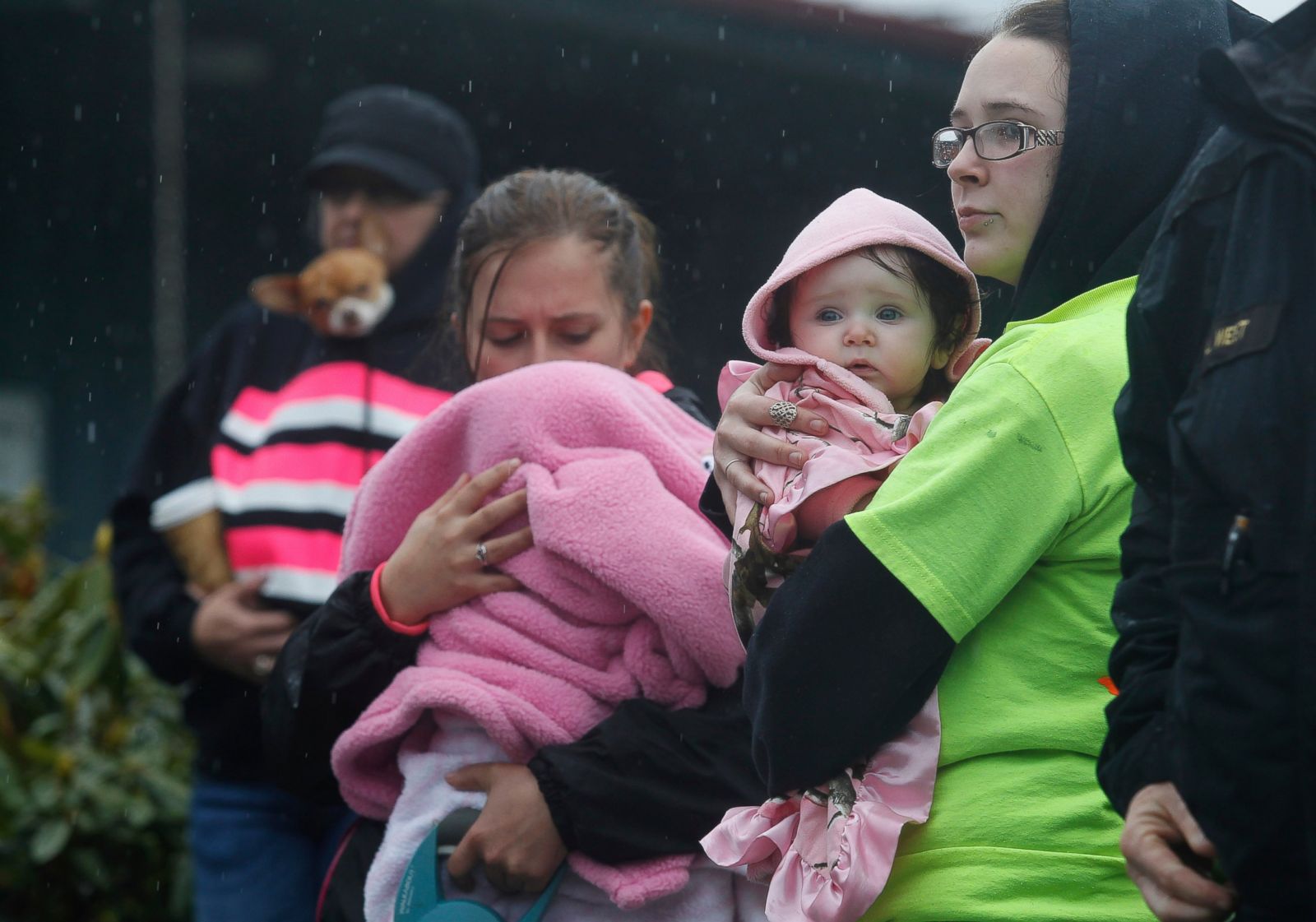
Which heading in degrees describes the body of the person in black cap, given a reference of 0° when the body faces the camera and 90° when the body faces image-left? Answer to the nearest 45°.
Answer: approximately 0°

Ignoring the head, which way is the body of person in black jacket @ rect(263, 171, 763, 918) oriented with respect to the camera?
toward the camera

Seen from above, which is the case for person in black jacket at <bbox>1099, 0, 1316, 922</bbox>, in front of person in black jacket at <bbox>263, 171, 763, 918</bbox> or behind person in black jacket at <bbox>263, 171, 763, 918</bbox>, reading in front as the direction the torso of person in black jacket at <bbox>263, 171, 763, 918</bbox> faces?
in front

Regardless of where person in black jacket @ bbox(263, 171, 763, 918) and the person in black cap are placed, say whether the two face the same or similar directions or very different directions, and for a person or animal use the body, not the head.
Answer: same or similar directions

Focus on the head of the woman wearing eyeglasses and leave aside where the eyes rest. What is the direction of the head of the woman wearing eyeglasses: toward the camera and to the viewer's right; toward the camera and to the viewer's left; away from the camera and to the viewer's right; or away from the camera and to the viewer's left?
toward the camera and to the viewer's left

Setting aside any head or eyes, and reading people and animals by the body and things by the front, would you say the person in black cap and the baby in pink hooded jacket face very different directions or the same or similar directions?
same or similar directions

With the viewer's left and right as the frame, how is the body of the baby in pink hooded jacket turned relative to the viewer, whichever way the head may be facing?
facing the viewer

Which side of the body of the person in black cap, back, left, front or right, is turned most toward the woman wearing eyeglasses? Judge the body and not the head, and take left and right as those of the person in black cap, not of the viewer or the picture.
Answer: front

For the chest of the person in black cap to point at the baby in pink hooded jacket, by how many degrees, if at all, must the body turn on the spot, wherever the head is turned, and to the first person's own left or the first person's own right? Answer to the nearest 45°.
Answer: approximately 45° to the first person's own left

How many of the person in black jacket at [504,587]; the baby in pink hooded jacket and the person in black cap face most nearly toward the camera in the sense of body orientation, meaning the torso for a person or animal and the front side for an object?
3

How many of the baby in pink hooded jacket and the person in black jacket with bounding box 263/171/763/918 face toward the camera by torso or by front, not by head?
2
